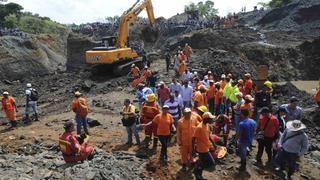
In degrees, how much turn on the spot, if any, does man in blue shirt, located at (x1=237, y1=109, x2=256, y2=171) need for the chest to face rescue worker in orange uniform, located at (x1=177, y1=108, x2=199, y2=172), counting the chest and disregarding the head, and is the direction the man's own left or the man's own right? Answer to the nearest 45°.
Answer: approximately 90° to the man's own left

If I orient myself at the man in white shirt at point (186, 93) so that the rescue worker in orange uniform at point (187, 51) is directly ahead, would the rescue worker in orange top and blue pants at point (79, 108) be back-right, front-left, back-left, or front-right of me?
back-left

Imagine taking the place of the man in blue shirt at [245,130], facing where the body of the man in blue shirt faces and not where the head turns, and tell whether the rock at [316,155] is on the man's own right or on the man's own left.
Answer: on the man's own right

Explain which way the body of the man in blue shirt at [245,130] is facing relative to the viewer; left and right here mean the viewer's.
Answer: facing away from the viewer and to the left of the viewer

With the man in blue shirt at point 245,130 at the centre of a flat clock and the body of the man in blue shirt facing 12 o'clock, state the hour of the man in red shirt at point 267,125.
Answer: The man in red shirt is roughly at 3 o'clock from the man in blue shirt.
